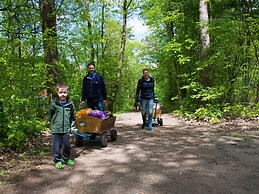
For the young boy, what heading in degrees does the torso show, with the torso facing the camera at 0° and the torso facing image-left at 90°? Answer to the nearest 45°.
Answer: approximately 0°

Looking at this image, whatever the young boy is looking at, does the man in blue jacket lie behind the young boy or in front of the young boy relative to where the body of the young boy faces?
behind
